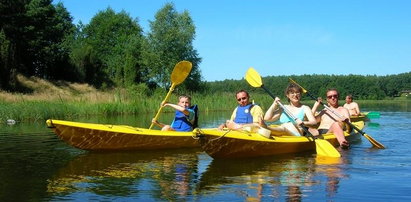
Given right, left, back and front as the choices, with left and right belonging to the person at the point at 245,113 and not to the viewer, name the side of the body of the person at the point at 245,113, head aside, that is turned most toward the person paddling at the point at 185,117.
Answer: right

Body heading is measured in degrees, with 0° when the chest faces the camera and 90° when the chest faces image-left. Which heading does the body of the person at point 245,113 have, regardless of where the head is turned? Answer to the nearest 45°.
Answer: approximately 45°

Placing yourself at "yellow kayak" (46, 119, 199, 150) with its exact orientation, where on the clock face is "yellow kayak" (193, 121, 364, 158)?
"yellow kayak" (193, 121, 364, 158) is roughly at 7 o'clock from "yellow kayak" (46, 119, 199, 150).

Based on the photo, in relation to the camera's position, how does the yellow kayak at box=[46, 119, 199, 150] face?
facing to the left of the viewer

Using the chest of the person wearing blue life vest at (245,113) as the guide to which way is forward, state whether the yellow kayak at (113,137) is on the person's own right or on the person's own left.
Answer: on the person's own right

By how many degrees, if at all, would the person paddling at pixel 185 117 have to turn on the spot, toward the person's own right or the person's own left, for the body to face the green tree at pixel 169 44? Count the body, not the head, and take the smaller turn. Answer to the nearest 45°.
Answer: approximately 135° to the person's own right

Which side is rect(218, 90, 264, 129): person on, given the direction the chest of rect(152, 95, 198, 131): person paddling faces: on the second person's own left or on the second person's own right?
on the second person's own left
